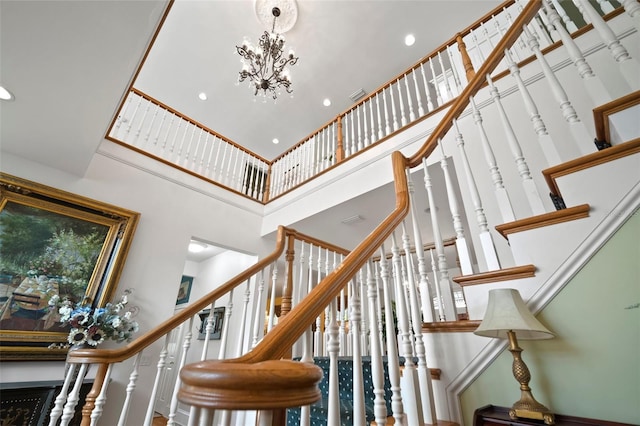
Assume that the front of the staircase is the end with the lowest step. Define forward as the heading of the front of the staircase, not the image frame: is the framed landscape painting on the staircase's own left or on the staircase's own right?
on the staircase's own right

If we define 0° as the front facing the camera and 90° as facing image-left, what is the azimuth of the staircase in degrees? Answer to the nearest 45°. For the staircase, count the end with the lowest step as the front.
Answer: approximately 45°

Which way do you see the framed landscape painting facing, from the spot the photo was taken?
facing the viewer and to the right of the viewer

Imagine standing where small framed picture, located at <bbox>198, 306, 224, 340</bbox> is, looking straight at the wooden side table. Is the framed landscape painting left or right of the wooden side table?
right

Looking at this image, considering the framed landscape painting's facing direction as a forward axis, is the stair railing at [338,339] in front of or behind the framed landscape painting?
in front

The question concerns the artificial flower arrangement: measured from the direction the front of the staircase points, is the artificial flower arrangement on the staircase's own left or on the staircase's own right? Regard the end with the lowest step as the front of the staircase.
on the staircase's own right

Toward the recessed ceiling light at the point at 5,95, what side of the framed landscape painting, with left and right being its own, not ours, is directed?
right

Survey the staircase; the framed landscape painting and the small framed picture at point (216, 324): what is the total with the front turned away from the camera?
0

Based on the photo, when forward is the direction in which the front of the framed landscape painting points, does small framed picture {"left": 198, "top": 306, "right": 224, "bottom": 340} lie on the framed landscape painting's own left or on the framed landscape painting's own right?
on the framed landscape painting's own left

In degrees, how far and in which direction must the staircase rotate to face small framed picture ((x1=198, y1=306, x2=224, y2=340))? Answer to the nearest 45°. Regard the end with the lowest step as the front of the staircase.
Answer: approximately 90° to its right

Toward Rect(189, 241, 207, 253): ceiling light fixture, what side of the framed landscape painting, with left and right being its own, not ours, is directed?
left

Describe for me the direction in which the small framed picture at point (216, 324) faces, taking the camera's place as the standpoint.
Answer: facing the viewer and to the left of the viewer

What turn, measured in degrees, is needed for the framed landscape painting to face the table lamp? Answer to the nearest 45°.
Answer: approximately 45° to its left

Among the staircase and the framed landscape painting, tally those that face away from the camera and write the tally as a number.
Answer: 0

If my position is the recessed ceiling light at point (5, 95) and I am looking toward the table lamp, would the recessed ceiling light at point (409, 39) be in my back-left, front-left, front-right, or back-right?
front-left

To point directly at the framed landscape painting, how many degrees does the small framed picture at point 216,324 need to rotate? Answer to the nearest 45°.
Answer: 0° — it already faces it
